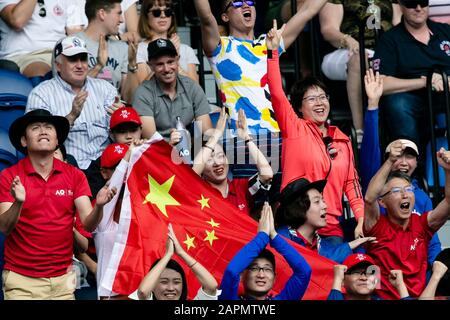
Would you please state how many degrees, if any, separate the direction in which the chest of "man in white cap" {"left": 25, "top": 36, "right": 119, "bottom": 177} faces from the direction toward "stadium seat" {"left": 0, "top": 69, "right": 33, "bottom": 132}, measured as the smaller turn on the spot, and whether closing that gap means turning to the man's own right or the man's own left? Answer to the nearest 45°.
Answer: approximately 135° to the man's own right

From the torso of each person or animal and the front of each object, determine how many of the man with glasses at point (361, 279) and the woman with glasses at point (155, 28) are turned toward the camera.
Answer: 2

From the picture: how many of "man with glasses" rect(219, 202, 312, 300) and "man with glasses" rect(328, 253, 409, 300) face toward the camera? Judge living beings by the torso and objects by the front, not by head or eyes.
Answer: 2

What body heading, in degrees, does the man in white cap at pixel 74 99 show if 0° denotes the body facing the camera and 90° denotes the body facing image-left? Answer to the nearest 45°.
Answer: approximately 315°
